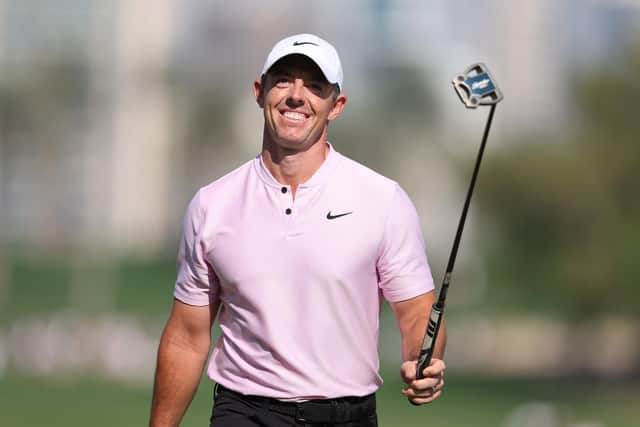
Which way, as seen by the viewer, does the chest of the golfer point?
toward the camera

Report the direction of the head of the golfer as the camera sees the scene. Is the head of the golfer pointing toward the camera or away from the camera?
toward the camera
